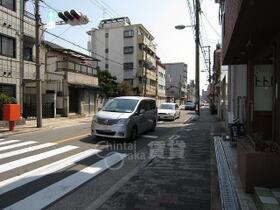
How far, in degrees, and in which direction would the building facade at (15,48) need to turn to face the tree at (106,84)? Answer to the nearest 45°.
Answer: approximately 90° to its left

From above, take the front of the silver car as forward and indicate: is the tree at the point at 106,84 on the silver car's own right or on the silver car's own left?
on the silver car's own right

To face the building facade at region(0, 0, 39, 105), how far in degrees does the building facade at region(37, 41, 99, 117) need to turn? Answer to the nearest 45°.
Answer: approximately 90° to its right

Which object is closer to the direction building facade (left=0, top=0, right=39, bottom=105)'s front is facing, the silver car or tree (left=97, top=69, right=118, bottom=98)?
the silver car

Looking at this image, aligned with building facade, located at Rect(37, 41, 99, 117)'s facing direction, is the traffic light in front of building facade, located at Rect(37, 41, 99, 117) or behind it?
in front

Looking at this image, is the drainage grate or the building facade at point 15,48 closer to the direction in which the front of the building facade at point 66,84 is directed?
the drainage grate

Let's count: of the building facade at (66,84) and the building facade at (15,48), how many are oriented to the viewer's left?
0

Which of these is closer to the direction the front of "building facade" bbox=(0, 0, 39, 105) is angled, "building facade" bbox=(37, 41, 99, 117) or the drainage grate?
the drainage grate

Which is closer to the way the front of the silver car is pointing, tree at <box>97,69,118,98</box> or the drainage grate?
the drainage grate

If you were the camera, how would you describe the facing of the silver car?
facing the viewer and to the left of the viewer

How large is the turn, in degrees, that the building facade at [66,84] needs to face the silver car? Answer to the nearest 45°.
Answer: approximately 45° to its right

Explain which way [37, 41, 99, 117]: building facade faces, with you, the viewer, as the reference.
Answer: facing the viewer and to the right of the viewer

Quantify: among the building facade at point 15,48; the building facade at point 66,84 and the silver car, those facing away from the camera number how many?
0
